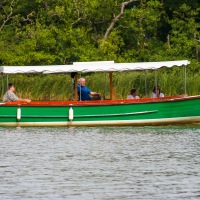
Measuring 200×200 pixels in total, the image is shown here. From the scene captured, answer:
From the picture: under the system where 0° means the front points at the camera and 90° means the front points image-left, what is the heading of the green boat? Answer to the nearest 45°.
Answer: approximately 270°

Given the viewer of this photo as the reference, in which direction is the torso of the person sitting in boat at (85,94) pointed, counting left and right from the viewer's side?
facing to the right of the viewer
